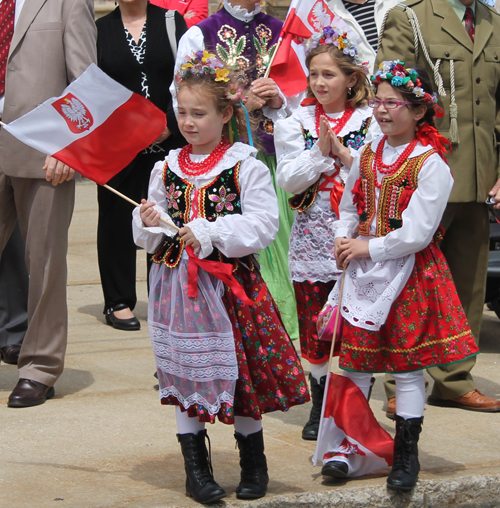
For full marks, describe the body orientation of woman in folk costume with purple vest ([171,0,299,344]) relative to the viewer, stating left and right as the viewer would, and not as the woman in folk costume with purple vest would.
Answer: facing the viewer

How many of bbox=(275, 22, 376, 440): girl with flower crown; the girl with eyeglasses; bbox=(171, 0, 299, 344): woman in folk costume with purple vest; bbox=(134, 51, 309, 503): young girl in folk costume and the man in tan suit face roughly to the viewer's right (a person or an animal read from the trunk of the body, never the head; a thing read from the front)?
0

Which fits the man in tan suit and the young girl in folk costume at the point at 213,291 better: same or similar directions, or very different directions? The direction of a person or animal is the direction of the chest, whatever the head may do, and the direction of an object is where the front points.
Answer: same or similar directions

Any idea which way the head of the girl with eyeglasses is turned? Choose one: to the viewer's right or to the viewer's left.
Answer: to the viewer's left

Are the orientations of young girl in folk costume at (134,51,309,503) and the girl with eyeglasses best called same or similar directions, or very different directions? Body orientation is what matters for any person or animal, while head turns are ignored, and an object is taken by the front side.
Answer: same or similar directions

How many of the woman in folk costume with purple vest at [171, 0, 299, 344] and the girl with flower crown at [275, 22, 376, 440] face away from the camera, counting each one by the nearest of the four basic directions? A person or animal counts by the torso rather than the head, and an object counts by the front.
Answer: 0

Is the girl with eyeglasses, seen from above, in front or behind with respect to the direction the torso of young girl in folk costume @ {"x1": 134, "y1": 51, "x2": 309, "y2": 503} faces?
behind

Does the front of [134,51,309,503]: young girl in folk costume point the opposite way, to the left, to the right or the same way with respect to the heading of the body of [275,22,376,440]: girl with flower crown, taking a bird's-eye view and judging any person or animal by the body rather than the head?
the same way

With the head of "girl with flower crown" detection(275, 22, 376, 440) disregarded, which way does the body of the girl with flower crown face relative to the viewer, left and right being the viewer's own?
facing the viewer and to the left of the viewer

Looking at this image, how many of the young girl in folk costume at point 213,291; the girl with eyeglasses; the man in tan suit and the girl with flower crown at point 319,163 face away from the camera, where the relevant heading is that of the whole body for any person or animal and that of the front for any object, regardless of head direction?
0

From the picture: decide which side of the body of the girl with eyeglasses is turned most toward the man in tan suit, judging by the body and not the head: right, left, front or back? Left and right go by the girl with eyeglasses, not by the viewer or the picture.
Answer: right

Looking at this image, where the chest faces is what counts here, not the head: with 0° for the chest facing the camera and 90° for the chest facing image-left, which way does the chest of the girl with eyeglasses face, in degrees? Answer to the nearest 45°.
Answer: approximately 45°

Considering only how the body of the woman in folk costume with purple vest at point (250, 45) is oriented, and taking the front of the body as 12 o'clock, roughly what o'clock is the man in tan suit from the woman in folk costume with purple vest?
The man in tan suit is roughly at 2 o'clock from the woman in folk costume with purple vest.
